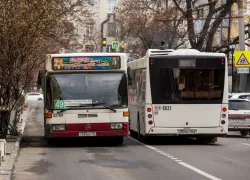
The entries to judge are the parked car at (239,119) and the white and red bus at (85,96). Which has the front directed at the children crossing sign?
the parked car

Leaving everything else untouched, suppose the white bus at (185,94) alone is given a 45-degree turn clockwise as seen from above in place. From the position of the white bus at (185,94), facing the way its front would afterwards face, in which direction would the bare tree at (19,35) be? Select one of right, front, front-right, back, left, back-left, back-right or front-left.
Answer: back-left

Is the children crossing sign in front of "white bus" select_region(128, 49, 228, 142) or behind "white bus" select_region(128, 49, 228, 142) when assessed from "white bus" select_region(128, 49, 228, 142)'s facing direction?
in front

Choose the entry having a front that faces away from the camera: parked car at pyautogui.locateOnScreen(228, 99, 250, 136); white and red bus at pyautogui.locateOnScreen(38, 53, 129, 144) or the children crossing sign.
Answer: the parked car

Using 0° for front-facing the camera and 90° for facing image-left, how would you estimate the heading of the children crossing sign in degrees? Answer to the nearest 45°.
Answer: approximately 0°

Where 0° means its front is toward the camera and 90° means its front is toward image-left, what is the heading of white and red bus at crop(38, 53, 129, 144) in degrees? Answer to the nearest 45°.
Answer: approximately 0°

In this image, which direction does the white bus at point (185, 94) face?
away from the camera

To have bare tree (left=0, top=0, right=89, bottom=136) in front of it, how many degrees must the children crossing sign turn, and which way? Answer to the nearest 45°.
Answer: approximately 45° to its right

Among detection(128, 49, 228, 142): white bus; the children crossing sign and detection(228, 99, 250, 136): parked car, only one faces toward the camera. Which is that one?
the children crossing sign

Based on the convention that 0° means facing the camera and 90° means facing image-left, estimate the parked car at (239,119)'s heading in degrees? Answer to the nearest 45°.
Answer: approximately 180°

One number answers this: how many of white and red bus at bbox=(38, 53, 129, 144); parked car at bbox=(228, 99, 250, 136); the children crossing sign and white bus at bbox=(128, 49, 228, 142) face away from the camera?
2

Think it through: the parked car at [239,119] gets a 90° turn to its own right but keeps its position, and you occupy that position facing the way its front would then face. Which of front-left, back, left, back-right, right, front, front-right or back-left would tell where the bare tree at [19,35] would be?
back-right
